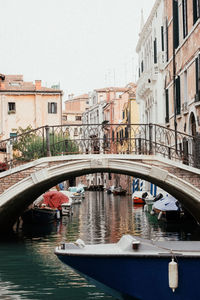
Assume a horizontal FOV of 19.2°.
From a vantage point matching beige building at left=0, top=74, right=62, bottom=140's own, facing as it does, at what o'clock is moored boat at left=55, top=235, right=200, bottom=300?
The moored boat is roughly at 12 o'clock from the beige building.

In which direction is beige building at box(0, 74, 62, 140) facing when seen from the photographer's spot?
facing the viewer

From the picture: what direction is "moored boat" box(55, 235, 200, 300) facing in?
to the viewer's left

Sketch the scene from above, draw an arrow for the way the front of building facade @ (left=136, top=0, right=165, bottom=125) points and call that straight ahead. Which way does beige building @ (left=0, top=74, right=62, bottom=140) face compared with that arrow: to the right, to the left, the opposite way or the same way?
to the left

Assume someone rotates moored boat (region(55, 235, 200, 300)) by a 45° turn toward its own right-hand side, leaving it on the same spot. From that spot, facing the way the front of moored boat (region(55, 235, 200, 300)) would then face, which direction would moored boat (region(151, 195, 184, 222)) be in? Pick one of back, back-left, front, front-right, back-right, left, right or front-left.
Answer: front-right

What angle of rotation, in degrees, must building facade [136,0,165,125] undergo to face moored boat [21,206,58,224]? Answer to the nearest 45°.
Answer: approximately 45° to its left

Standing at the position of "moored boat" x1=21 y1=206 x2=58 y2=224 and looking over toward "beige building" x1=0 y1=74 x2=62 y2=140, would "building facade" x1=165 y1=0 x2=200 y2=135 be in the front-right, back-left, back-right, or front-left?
back-right

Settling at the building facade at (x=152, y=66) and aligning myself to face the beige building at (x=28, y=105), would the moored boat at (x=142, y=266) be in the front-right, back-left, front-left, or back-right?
back-left

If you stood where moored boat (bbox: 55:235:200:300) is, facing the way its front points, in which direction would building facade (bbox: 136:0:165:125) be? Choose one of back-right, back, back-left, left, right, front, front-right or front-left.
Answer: right

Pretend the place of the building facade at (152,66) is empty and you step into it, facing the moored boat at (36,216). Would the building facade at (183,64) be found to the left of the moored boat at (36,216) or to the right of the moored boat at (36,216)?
left

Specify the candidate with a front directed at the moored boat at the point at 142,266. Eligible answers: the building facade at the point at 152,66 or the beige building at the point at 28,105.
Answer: the beige building

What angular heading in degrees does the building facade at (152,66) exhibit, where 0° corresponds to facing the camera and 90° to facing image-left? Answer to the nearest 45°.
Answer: approximately 90°
